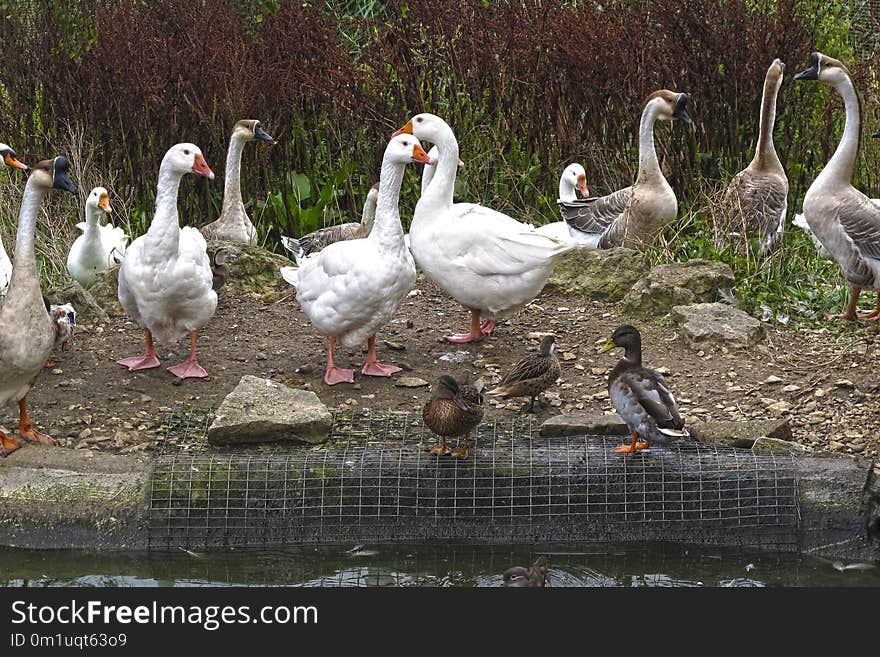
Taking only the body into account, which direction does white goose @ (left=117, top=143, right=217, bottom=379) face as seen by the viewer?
toward the camera

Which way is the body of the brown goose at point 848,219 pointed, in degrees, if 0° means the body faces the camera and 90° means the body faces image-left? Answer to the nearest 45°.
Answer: approximately 90°

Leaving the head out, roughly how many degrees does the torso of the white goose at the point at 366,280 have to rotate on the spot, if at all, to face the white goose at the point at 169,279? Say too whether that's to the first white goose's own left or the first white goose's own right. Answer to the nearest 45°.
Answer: approximately 135° to the first white goose's own right

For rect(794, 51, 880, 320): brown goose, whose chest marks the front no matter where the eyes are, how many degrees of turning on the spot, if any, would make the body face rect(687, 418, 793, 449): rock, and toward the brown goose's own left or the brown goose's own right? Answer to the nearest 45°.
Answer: approximately 90° to the brown goose's own left

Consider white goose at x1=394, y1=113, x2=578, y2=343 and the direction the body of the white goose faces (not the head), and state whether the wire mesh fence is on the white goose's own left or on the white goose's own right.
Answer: on the white goose's own left

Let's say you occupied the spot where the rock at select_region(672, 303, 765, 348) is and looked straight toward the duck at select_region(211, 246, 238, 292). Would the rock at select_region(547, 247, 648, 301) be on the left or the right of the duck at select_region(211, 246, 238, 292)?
right

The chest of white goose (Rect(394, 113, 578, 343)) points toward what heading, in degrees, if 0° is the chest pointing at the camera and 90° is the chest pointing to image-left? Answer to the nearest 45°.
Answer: approximately 90°

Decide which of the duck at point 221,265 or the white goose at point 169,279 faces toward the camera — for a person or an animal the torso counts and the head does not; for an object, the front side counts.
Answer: the white goose

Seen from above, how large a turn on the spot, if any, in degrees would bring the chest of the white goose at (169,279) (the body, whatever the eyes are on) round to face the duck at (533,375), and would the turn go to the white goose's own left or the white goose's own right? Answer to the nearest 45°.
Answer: approximately 45° to the white goose's own left

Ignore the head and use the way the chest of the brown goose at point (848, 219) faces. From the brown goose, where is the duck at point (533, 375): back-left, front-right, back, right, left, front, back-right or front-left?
front-left

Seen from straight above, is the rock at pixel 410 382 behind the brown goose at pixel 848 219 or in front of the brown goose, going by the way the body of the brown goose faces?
in front
